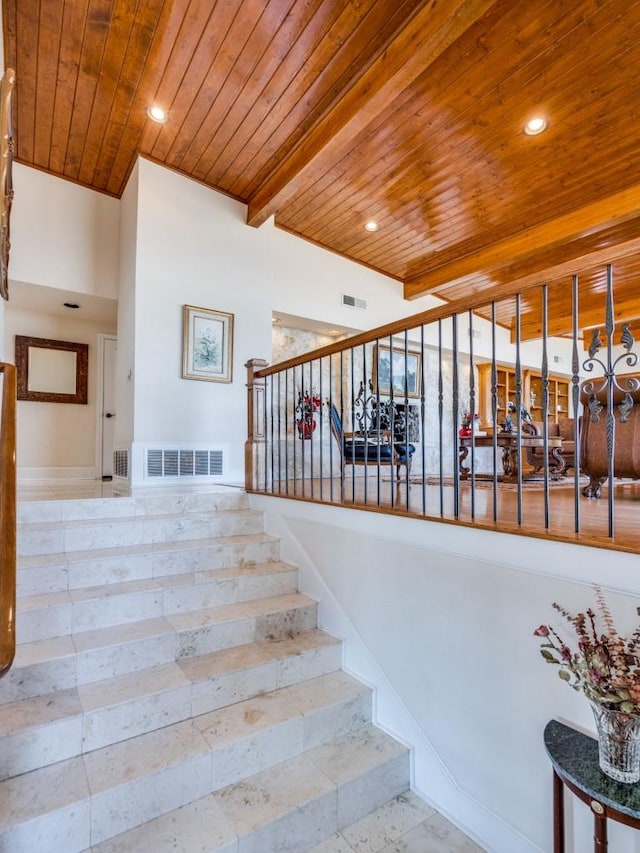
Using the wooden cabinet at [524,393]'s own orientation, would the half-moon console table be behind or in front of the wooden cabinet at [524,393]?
in front

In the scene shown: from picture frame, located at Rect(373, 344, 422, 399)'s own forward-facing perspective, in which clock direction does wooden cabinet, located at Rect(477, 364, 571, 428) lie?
The wooden cabinet is roughly at 9 o'clock from the picture frame.

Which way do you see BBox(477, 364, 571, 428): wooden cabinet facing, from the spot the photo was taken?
facing the viewer and to the right of the viewer

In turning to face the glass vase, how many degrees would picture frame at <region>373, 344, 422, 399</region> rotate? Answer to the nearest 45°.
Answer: approximately 45° to its right

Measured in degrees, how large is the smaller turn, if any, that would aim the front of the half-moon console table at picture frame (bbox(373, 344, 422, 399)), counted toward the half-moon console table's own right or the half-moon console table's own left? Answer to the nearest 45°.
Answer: approximately 90° to the half-moon console table's own right

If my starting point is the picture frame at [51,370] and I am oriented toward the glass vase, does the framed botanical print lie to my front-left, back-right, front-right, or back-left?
front-left

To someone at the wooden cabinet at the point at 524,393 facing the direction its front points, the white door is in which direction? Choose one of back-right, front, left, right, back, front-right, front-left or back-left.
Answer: right

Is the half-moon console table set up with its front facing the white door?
no

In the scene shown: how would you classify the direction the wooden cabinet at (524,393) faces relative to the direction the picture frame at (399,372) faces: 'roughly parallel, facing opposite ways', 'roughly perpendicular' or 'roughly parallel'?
roughly parallel

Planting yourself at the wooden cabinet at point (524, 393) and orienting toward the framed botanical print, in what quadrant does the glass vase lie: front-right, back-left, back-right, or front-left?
front-left

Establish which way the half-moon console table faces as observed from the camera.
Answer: facing the viewer and to the left of the viewer

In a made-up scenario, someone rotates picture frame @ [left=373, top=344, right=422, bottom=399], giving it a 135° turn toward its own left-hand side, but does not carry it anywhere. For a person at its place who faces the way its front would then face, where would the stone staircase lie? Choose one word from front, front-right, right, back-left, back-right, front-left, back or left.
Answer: back

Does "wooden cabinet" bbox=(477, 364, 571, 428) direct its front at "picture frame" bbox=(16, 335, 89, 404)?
no

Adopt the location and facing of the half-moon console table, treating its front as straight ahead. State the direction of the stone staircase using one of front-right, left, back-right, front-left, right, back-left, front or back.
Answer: front-right

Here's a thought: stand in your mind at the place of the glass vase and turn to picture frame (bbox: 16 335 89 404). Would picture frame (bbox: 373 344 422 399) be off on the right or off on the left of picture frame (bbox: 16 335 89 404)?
right

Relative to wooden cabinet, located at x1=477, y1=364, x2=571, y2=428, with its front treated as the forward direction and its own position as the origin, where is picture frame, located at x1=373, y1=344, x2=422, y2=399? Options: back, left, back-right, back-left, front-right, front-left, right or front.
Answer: right

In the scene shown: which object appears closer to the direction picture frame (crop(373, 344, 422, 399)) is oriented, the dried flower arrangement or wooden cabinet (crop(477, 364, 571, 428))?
the dried flower arrangement

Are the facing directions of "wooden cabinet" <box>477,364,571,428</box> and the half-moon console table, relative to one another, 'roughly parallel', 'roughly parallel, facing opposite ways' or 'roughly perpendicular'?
roughly perpendicular
